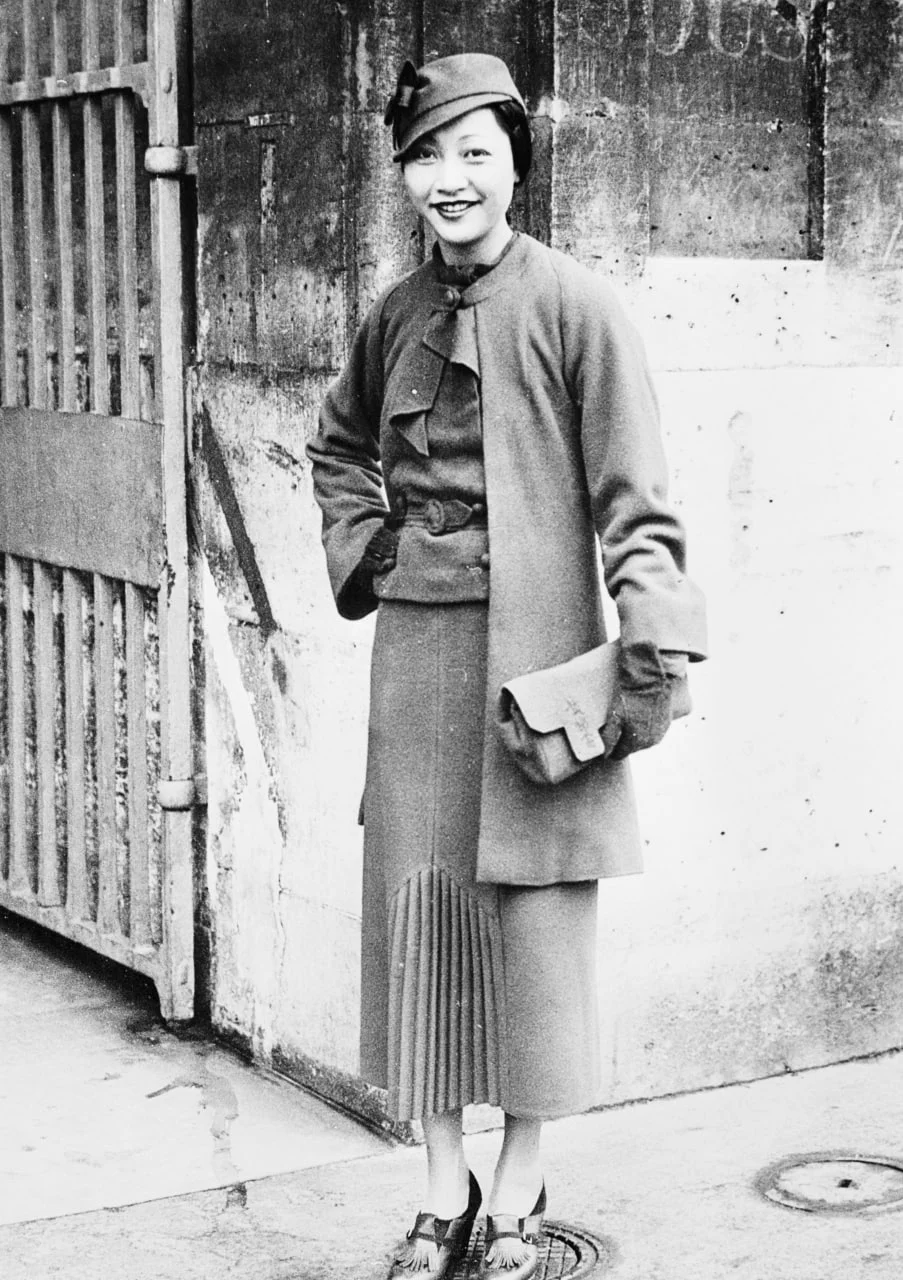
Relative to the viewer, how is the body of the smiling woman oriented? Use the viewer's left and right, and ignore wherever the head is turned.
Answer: facing the viewer and to the left of the viewer
